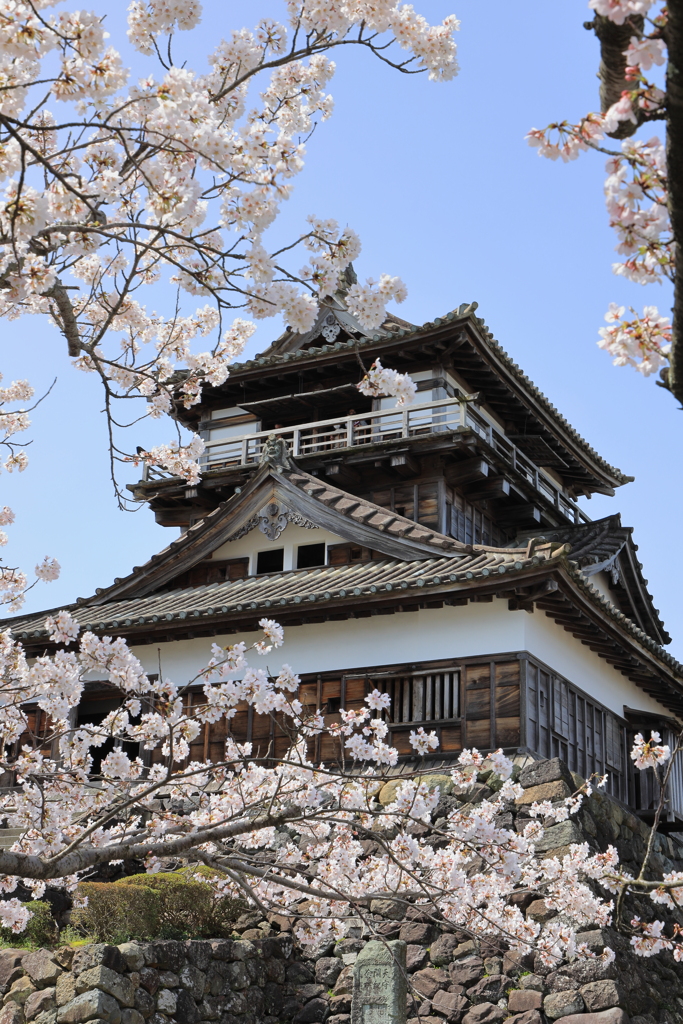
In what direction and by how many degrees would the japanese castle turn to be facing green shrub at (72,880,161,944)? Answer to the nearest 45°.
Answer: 0° — it already faces it

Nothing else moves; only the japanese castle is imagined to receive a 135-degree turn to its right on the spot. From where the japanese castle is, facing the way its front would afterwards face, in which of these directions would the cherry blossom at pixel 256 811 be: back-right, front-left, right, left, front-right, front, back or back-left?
back

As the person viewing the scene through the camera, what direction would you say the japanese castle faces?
facing the viewer and to the left of the viewer

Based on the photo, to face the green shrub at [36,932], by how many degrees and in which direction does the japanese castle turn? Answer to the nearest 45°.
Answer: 0° — it already faces it
